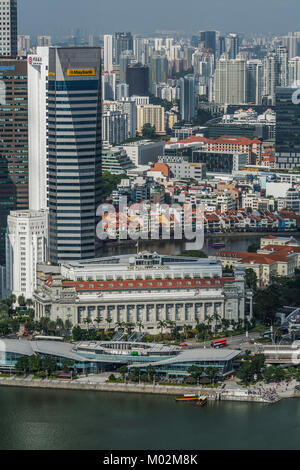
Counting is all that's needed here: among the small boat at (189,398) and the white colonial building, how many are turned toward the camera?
1

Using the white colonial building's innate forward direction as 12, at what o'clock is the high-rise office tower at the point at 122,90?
The high-rise office tower is roughly at 6 o'clock from the white colonial building.

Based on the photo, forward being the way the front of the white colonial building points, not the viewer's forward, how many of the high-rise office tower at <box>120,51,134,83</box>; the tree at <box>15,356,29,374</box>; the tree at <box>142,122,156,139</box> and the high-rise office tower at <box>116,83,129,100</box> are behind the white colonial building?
3

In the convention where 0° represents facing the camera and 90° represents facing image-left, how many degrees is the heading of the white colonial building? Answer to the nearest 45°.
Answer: approximately 0°

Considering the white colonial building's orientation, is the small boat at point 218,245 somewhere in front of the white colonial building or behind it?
behind

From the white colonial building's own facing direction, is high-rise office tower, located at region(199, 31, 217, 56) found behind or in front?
behind

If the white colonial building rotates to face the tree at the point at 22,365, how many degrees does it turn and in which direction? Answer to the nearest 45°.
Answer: approximately 45° to its right

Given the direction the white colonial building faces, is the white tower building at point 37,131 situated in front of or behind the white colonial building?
behind

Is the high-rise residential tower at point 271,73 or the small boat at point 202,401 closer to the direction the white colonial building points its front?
the small boat

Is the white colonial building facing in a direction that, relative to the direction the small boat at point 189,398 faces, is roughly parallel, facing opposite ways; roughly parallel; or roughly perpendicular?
roughly perpendicular
